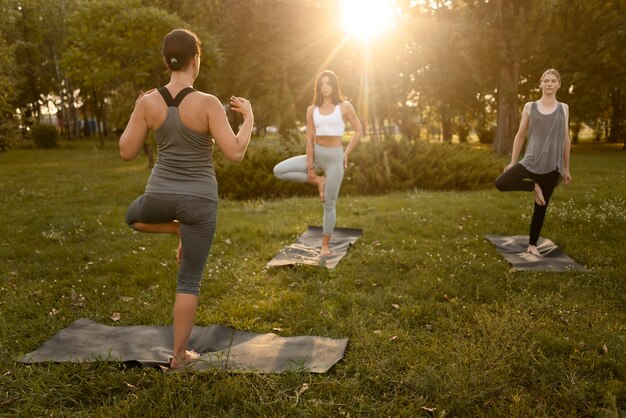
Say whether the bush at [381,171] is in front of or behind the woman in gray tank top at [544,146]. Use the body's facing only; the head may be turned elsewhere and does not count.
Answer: behind

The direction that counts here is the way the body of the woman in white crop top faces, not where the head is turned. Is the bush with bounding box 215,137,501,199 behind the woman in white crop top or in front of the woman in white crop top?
behind

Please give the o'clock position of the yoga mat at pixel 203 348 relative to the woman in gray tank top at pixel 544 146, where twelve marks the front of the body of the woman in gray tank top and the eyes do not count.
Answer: The yoga mat is roughly at 1 o'clock from the woman in gray tank top.

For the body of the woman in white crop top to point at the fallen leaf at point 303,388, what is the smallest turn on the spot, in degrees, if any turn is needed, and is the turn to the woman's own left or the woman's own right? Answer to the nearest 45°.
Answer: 0° — they already face it

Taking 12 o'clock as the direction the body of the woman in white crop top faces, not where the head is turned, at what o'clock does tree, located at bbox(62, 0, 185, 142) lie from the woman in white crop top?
The tree is roughly at 5 o'clock from the woman in white crop top.

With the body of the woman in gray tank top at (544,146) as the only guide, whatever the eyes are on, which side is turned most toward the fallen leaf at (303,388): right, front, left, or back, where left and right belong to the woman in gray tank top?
front

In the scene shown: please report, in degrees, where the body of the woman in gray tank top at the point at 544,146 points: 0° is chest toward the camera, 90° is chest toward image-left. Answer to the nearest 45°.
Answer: approximately 0°

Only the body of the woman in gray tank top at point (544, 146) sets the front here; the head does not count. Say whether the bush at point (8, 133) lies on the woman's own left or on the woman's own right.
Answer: on the woman's own right

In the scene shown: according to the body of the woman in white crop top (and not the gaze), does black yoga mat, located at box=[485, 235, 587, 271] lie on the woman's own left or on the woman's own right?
on the woman's own left

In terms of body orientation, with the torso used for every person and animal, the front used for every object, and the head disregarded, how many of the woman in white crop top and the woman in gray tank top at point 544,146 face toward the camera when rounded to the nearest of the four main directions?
2

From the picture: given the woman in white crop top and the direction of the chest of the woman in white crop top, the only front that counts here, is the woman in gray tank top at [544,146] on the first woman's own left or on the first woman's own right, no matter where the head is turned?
on the first woman's own left
